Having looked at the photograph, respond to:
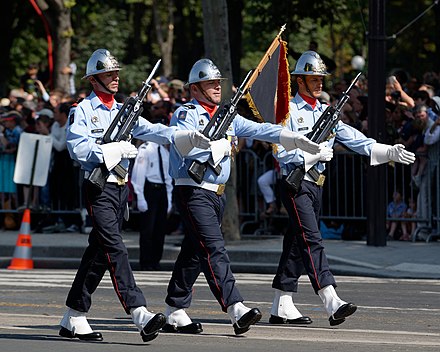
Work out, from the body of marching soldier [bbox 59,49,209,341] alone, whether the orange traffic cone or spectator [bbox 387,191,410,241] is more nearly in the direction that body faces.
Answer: the spectator

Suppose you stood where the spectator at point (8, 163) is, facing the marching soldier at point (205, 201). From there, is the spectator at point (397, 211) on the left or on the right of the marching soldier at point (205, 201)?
left

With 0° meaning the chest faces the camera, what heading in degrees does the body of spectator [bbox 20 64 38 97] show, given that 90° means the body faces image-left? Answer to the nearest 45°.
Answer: approximately 315°

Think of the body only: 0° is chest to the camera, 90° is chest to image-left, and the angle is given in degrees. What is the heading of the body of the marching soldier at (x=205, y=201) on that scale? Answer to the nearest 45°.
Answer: approximately 315°

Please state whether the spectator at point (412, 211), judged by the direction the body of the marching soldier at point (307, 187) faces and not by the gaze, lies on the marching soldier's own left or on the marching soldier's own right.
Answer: on the marching soldier's own left

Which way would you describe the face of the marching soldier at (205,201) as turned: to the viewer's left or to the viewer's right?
to the viewer's right

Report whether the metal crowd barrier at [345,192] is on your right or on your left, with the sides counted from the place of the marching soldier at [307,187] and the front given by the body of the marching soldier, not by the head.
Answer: on your left
